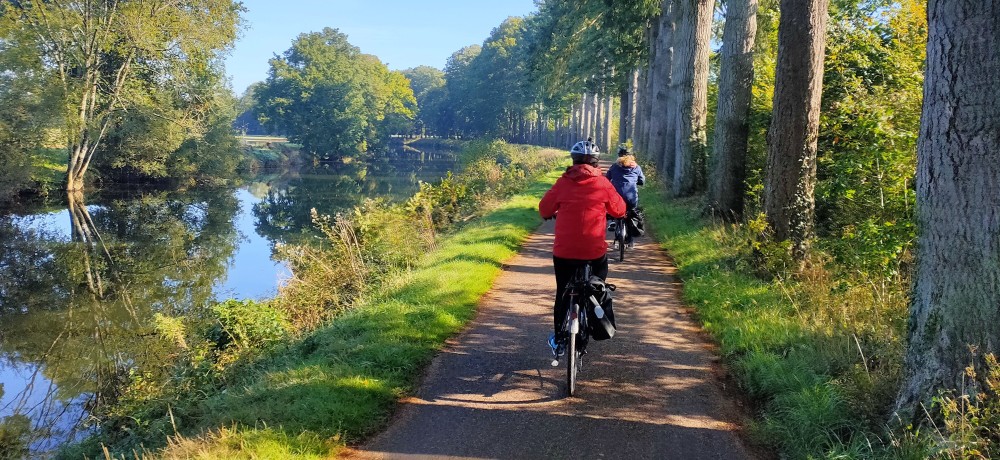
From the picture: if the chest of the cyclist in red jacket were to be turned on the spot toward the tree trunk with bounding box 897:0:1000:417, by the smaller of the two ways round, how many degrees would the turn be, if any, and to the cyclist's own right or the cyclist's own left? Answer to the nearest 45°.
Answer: approximately 135° to the cyclist's own right

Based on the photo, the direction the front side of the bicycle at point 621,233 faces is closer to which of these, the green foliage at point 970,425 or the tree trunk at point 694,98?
the tree trunk

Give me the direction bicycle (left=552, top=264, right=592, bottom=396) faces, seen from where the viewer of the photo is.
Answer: facing away from the viewer

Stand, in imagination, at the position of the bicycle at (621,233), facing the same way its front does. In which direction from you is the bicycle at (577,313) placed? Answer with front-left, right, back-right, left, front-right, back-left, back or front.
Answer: back

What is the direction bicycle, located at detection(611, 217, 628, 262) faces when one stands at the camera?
facing away from the viewer

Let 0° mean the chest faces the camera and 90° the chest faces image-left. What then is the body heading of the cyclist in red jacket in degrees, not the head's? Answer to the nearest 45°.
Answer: approximately 180°

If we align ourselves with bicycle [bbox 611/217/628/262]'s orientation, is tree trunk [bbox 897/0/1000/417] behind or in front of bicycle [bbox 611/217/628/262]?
behind

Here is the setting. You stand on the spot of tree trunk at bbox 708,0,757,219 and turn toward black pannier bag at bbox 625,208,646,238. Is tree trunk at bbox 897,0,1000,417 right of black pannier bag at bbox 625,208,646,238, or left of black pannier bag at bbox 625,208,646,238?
left
